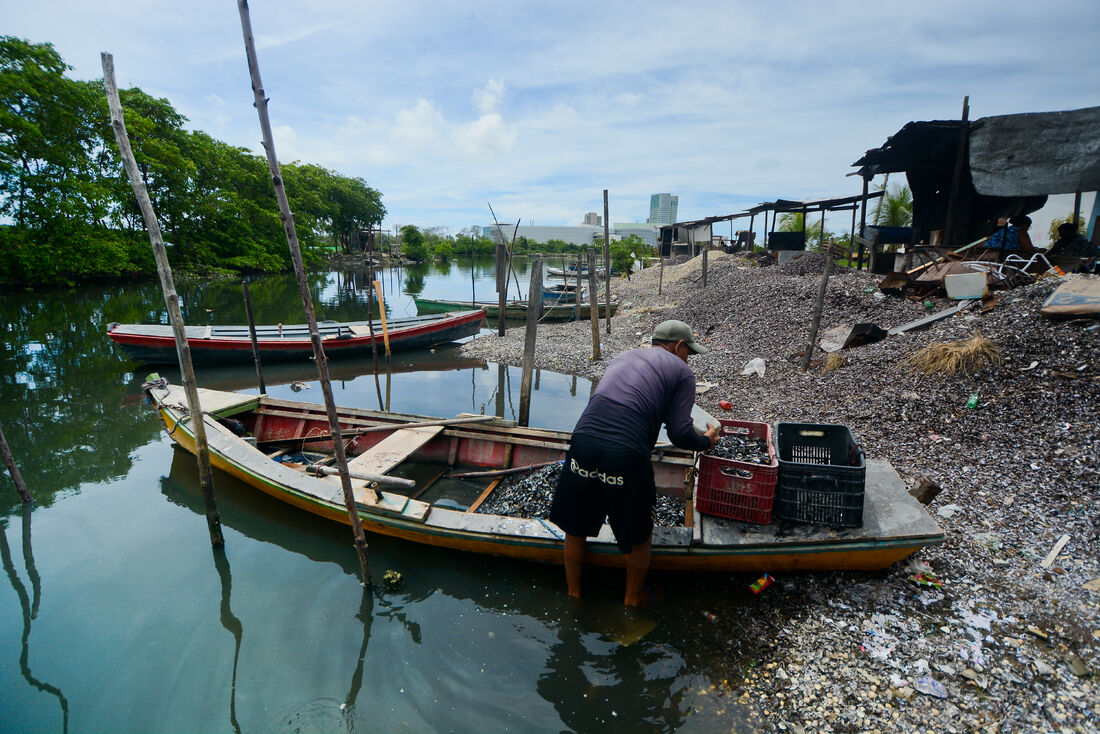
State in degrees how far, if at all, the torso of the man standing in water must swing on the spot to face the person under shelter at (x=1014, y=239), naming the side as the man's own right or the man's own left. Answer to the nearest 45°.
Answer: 0° — they already face them

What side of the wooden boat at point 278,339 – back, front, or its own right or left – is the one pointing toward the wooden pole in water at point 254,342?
right

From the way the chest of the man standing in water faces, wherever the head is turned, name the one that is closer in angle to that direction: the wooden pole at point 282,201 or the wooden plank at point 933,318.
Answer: the wooden plank

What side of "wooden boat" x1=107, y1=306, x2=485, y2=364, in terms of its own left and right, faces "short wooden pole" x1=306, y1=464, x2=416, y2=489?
right

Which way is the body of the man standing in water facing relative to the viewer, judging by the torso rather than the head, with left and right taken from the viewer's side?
facing away from the viewer and to the right of the viewer

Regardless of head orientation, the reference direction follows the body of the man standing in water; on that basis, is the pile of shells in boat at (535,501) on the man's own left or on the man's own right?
on the man's own left

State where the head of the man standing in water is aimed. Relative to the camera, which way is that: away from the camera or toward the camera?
away from the camera

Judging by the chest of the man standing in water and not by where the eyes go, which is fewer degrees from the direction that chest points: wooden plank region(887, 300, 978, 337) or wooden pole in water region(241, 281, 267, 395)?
the wooden plank

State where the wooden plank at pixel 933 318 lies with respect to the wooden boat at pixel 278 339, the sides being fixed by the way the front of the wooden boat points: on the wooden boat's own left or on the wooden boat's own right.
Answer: on the wooden boat's own right

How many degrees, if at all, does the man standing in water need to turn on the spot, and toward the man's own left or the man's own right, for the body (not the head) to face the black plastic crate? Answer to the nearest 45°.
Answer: approximately 45° to the man's own right

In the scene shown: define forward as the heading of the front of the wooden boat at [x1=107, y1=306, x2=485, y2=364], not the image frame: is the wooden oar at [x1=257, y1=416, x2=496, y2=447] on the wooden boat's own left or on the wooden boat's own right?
on the wooden boat's own right
